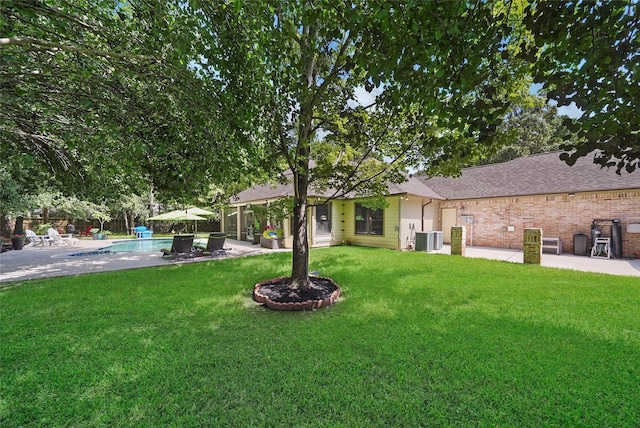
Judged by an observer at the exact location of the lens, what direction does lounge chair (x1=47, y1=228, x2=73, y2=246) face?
facing to the right of the viewer

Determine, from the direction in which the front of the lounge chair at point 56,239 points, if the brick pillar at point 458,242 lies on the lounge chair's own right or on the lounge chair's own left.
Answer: on the lounge chair's own right

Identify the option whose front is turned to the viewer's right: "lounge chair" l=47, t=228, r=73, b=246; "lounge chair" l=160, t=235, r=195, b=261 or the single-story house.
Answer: "lounge chair" l=47, t=228, r=73, b=246

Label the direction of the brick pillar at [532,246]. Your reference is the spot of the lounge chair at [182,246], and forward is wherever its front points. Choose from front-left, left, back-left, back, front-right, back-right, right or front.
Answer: back

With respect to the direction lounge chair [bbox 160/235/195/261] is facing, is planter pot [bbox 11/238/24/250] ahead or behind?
ahead

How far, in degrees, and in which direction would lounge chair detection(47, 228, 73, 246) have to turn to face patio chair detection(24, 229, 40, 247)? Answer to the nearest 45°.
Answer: approximately 180°

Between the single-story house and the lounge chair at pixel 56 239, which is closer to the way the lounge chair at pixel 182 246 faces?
the lounge chair

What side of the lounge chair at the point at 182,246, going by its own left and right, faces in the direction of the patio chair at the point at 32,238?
front

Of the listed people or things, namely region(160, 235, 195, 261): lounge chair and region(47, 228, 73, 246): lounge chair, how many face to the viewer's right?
1
